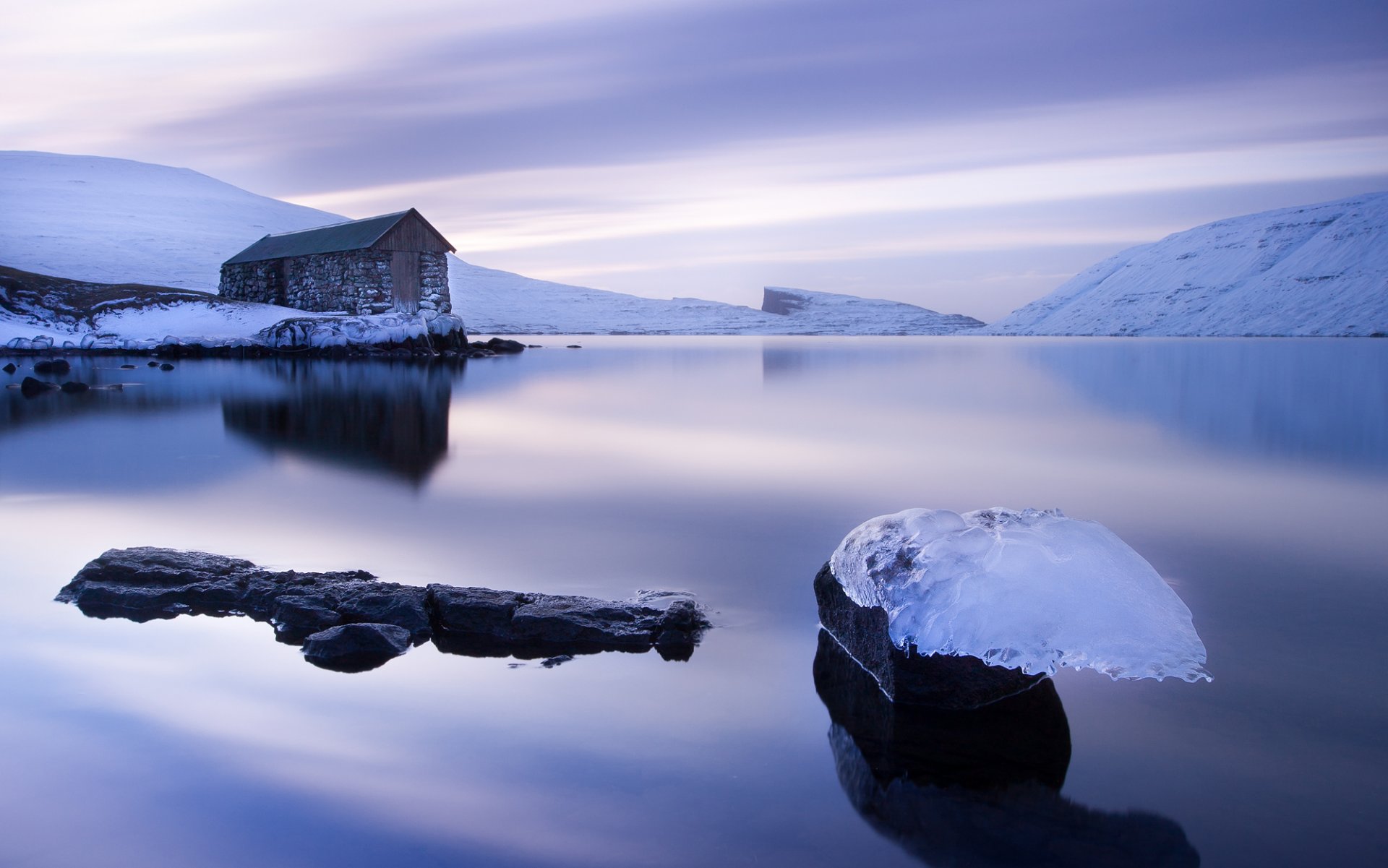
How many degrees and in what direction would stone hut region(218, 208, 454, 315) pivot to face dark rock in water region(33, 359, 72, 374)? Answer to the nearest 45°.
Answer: approximately 90° to its right

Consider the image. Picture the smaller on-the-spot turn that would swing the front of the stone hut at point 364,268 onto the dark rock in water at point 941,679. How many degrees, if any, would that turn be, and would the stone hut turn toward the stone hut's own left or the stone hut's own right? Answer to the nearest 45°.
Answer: approximately 45° to the stone hut's own right

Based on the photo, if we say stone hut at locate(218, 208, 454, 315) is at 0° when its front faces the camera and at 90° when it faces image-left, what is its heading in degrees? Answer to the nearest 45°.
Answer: approximately 315°

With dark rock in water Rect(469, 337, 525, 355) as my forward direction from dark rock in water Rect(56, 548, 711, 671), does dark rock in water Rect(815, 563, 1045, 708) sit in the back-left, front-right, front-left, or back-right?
back-right

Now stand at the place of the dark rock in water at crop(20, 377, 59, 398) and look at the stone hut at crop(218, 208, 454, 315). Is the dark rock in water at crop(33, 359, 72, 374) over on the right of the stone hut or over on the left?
left

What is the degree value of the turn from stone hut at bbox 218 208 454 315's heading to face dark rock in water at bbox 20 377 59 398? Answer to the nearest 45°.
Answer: approximately 90° to its right

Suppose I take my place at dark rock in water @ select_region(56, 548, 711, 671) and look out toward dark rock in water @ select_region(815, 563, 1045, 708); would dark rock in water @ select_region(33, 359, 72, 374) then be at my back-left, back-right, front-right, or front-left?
back-left

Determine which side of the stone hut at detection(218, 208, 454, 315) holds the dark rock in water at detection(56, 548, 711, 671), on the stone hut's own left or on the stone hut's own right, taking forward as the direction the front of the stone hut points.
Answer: on the stone hut's own right
